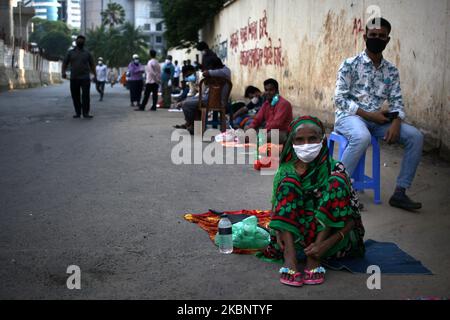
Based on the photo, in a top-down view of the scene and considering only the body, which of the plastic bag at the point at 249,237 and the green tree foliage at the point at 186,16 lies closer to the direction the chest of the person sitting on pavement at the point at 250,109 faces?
the plastic bag

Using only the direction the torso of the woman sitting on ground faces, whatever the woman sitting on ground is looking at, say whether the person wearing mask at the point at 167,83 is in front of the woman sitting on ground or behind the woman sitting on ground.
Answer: behind

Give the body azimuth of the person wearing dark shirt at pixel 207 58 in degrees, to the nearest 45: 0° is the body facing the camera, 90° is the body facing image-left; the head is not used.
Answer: approximately 45°

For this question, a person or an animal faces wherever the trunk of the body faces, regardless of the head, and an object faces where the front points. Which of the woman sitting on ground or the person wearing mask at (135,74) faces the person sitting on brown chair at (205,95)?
the person wearing mask

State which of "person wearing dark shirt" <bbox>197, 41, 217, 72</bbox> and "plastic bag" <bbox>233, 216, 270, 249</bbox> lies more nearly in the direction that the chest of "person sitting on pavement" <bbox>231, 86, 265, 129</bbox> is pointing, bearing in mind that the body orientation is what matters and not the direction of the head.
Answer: the plastic bag

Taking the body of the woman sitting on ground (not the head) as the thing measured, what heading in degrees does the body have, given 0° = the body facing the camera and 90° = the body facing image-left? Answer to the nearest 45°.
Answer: approximately 0°

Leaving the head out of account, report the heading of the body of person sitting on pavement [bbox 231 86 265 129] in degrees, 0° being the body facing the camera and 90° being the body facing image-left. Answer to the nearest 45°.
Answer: approximately 45°

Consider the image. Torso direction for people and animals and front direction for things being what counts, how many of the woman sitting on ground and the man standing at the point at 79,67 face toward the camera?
2

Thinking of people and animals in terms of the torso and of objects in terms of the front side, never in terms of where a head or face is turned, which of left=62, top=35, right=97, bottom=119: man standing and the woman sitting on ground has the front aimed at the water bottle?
the man standing
